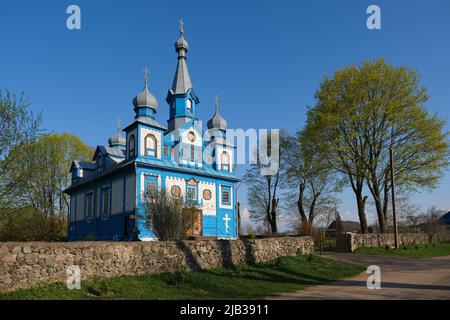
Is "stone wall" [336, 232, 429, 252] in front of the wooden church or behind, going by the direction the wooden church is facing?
in front

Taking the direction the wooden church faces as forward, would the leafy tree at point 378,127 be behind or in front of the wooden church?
in front

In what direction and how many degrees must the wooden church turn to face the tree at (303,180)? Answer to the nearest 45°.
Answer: approximately 90° to its left

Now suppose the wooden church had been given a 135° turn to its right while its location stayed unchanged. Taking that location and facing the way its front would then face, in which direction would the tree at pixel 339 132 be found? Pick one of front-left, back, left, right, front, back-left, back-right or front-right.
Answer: back

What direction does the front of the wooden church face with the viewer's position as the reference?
facing the viewer and to the right of the viewer
